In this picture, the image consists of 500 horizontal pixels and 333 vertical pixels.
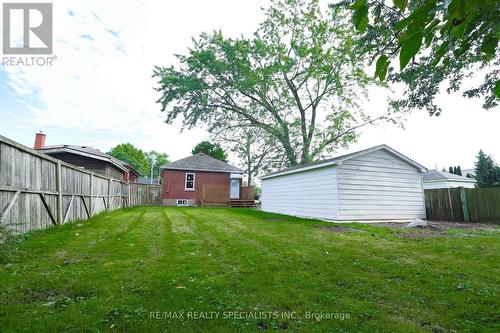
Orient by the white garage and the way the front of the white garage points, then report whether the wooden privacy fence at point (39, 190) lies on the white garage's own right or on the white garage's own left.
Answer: on the white garage's own left

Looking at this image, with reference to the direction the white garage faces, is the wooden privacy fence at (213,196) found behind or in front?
in front

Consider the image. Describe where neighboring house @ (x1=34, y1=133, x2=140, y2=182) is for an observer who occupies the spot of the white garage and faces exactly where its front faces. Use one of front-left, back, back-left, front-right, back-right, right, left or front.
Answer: front-left

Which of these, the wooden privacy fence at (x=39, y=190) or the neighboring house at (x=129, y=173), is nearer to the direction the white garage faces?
the neighboring house

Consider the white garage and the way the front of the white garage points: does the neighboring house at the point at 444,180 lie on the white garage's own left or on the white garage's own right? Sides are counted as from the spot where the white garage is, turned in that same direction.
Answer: on the white garage's own right

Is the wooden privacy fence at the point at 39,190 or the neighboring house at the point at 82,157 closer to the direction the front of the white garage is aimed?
the neighboring house
